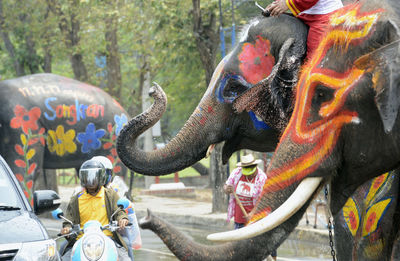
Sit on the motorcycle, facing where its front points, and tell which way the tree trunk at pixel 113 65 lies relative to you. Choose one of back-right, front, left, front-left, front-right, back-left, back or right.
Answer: back

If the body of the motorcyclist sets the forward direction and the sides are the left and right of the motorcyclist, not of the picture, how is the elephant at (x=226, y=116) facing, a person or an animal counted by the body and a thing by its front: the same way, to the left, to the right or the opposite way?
to the right

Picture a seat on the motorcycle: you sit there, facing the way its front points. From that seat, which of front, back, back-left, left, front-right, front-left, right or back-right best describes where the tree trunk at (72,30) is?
back

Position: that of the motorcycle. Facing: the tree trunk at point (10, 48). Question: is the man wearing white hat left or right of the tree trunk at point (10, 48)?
right

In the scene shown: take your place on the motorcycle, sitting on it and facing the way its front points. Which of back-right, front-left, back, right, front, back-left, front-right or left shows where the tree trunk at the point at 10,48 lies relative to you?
back

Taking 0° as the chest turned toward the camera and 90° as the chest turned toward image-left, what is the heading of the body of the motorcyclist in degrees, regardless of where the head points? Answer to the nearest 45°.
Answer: approximately 0°

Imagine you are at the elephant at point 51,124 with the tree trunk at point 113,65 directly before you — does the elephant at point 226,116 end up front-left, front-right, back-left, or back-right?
back-right
